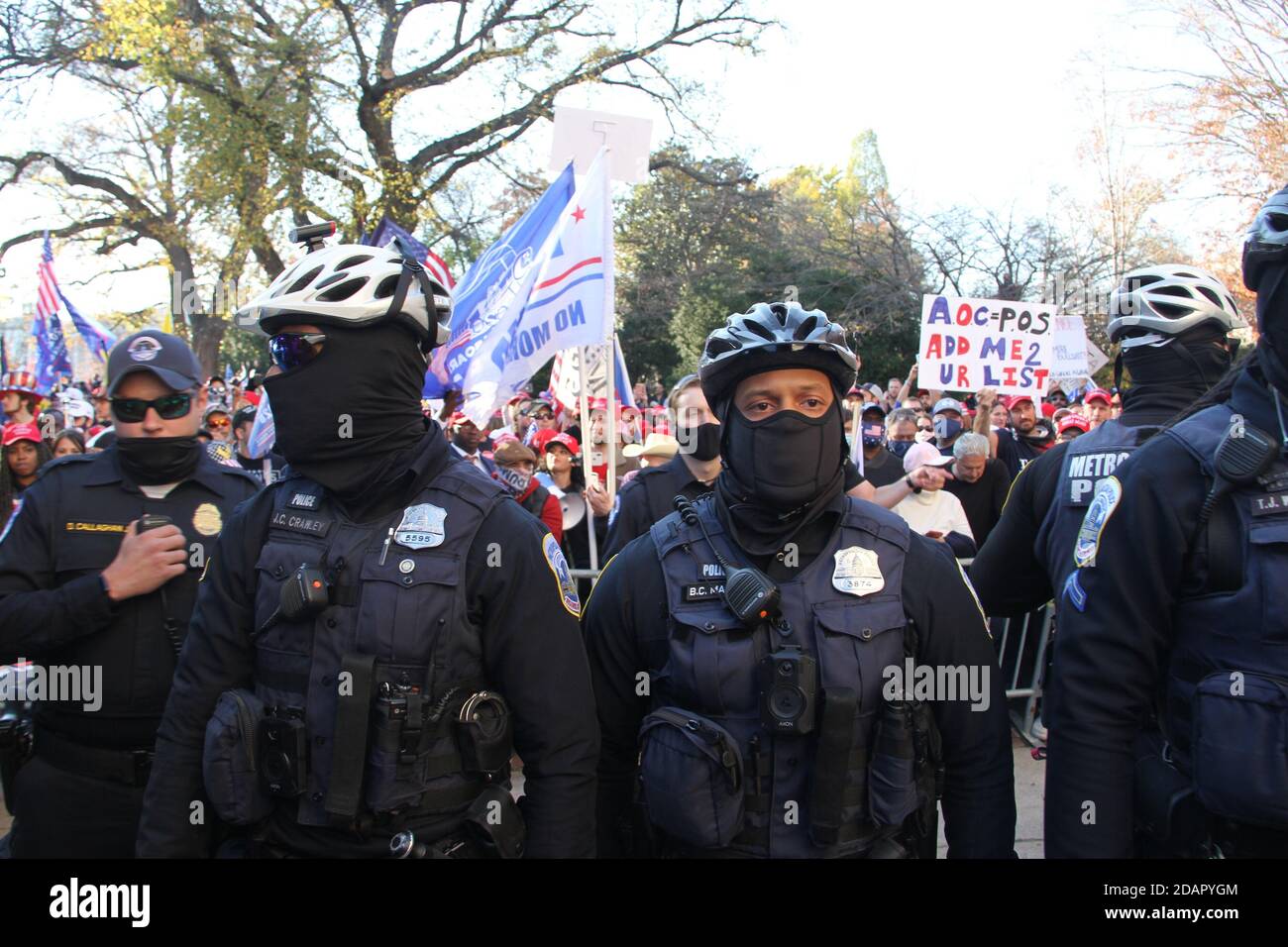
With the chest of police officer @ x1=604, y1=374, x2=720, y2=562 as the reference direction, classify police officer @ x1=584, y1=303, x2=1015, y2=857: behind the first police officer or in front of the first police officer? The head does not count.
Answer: in front

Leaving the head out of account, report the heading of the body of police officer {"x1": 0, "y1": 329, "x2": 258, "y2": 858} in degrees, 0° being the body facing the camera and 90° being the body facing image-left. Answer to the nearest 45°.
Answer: approximately 0°

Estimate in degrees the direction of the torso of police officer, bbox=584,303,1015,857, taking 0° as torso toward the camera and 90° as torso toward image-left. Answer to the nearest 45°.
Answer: approximately 0°

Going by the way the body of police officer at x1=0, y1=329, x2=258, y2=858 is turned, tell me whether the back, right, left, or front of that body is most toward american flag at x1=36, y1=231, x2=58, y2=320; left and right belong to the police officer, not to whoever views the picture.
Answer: back

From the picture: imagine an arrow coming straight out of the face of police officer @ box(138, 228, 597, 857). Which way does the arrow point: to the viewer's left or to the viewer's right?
to the viewer's left
